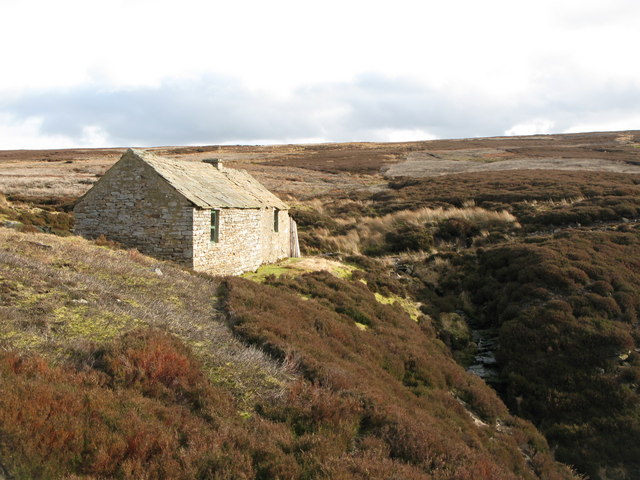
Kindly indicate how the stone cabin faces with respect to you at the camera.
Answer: facing the viewer and to the right of the viewer
